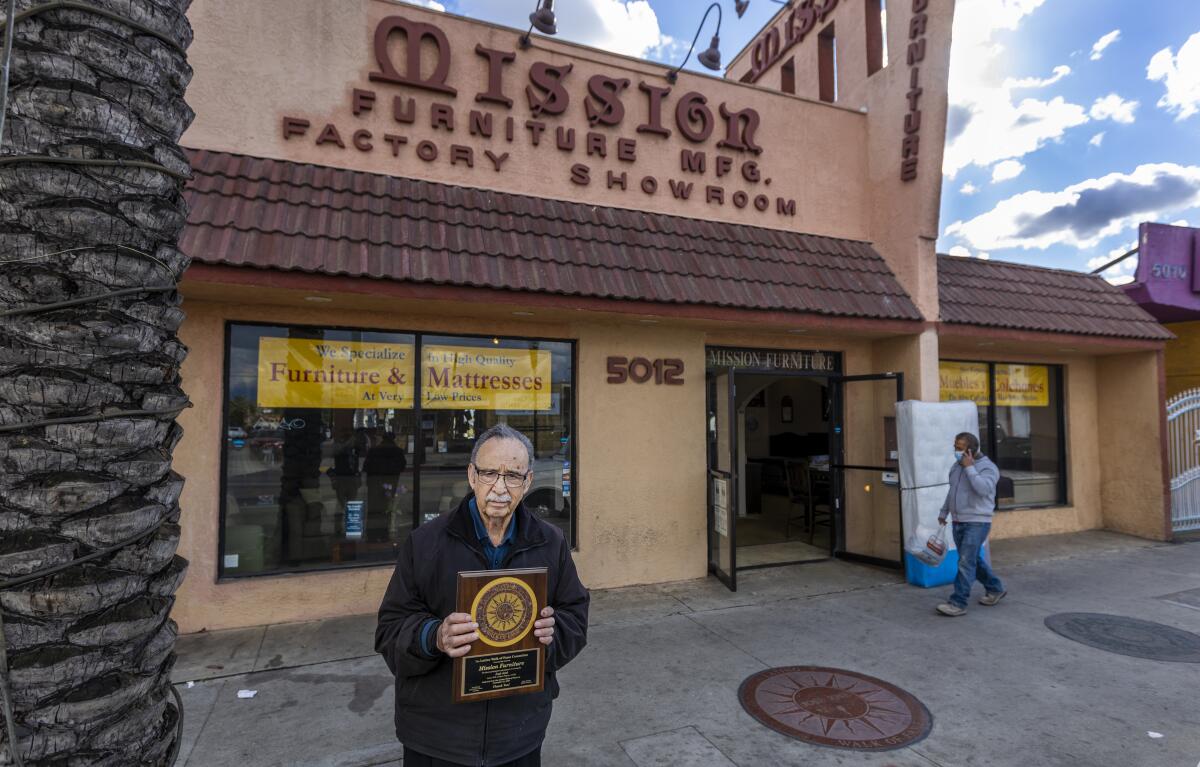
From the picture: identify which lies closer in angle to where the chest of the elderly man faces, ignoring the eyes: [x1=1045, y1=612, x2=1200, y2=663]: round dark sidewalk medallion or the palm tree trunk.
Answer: the palm tree trunk

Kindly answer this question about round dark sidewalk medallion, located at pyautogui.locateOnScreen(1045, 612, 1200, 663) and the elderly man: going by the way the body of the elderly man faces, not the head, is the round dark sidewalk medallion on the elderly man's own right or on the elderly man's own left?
on the elderly man's own left

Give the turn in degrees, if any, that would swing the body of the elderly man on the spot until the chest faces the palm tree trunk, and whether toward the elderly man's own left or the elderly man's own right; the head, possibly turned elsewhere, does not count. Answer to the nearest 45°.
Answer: approximately 45° to the elderly man's own right

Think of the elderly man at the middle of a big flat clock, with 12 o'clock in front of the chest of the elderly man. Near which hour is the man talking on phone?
The man talking on phone is roughly at 8 o'clock from the elderly man.

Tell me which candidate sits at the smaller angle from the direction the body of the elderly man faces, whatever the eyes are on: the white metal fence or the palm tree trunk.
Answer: the palm tree trunk

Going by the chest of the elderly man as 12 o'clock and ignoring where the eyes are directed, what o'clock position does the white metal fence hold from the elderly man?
The white metal fence is roughly at 8 o'clock from the elderly man.

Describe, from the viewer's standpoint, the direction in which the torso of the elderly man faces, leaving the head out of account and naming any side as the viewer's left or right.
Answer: facing the viewer

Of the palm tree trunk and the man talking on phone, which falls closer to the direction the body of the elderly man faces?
the palm tree trunk

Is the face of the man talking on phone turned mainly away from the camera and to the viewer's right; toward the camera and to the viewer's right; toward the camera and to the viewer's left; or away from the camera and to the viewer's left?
toward the camera and to the viewer's left
